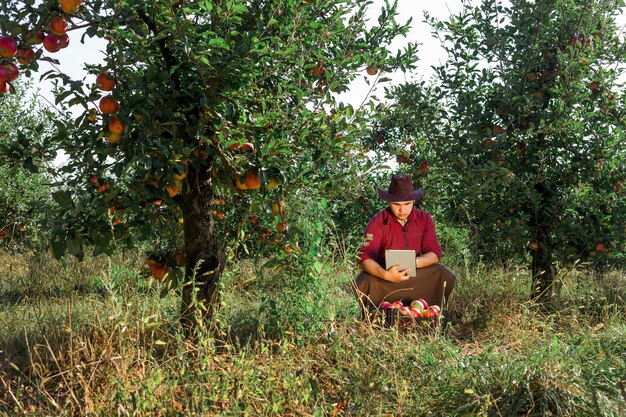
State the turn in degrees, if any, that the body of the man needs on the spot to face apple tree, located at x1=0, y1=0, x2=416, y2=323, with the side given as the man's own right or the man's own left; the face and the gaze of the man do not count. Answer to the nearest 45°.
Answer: approximately 45° to the man's own right

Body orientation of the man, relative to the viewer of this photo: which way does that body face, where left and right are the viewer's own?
facing the viewer

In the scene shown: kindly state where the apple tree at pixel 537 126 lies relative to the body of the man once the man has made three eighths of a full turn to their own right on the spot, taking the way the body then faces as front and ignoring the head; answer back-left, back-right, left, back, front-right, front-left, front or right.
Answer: right
